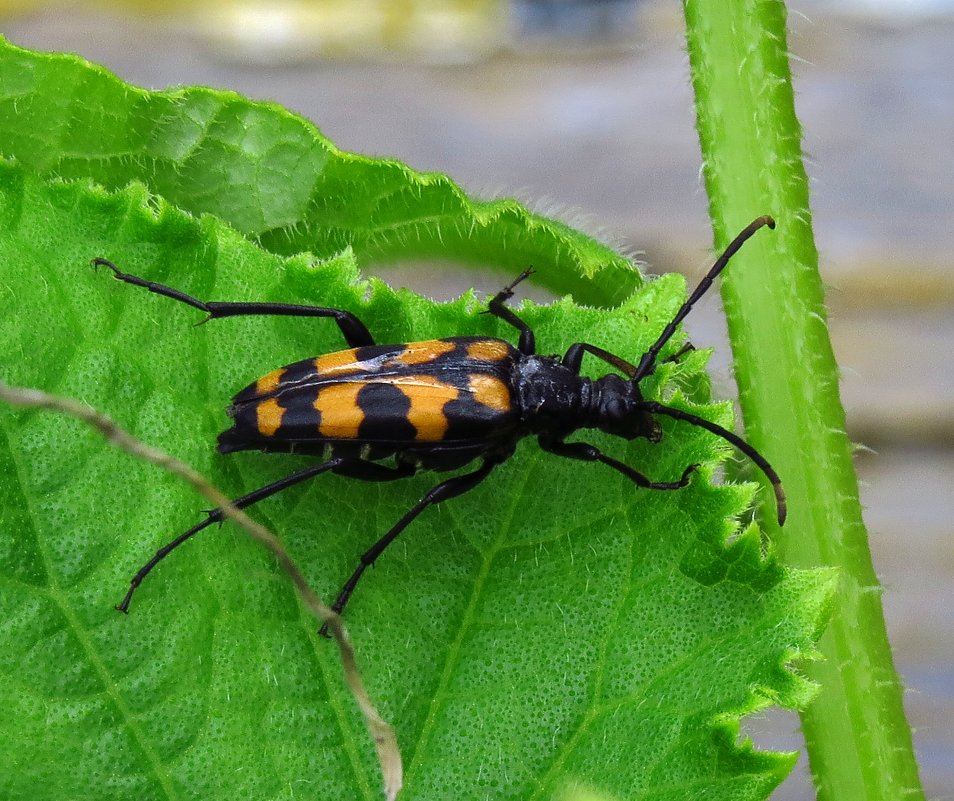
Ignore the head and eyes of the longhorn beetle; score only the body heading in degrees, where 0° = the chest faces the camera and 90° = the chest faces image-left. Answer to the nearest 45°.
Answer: approximately 270°
